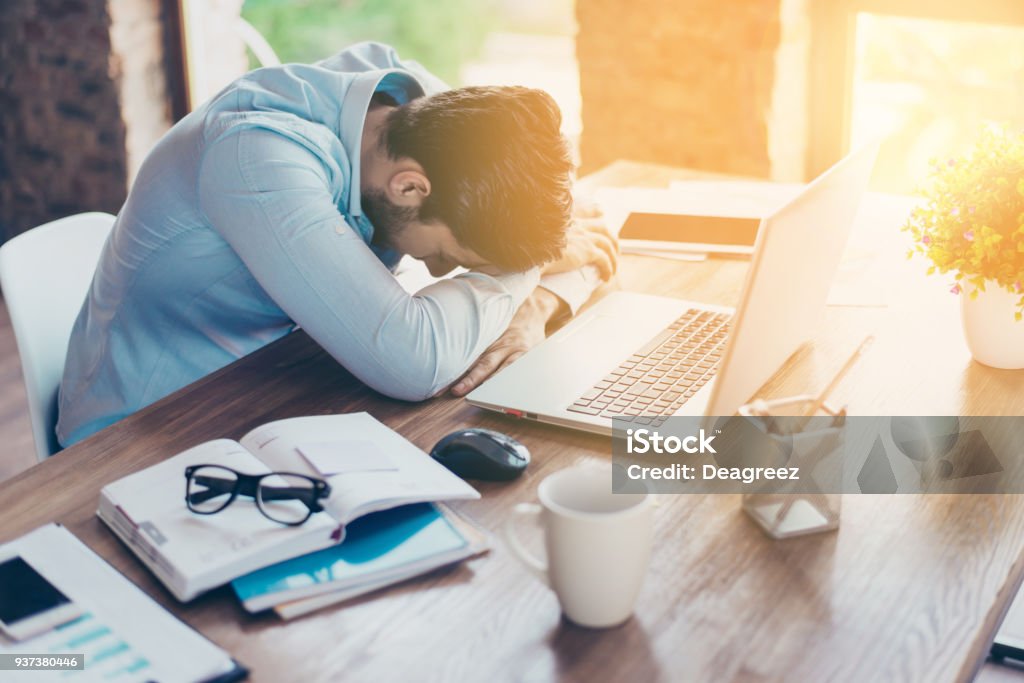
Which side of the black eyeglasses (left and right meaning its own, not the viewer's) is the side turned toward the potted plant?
left

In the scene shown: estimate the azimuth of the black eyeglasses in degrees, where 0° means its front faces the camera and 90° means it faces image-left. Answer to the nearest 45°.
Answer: approximately 0°

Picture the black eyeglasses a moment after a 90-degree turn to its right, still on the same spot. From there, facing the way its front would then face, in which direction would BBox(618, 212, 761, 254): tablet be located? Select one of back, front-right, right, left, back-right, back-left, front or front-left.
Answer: back-right

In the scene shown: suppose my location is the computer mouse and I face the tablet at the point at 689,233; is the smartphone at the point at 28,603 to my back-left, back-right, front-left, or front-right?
back-left

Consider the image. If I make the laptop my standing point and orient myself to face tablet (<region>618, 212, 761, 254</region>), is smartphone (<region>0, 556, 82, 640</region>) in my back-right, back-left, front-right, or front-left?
back-left
